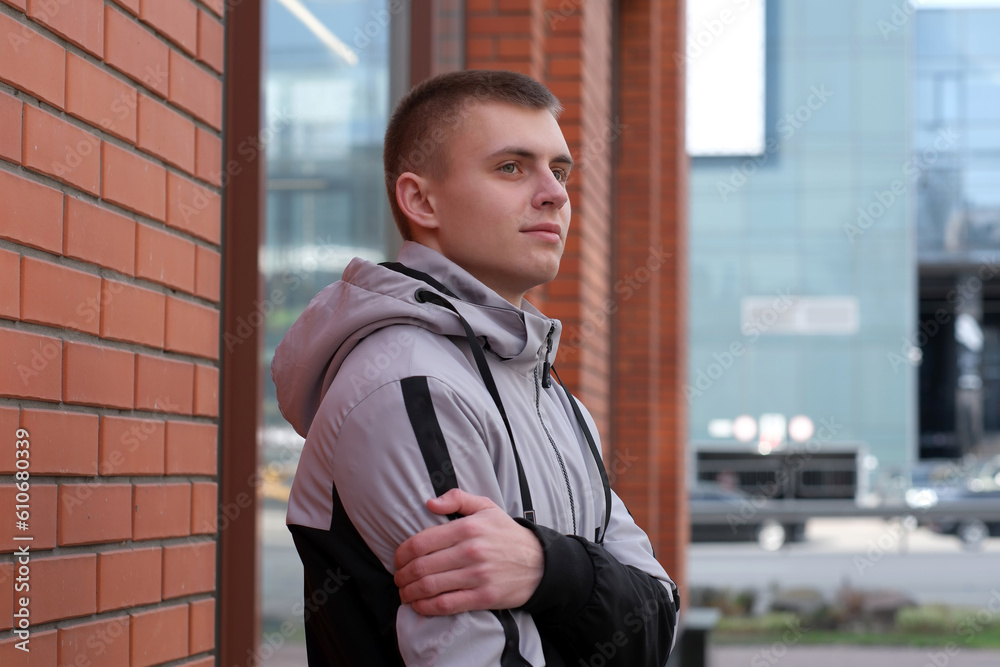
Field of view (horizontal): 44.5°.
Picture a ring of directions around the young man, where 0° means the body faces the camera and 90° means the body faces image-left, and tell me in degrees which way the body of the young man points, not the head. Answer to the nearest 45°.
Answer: approximately 315°

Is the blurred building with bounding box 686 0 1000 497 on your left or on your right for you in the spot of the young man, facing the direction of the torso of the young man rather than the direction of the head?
on your left

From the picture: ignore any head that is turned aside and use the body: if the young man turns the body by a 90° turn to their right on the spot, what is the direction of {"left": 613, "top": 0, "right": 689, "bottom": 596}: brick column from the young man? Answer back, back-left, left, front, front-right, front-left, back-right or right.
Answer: back-right
